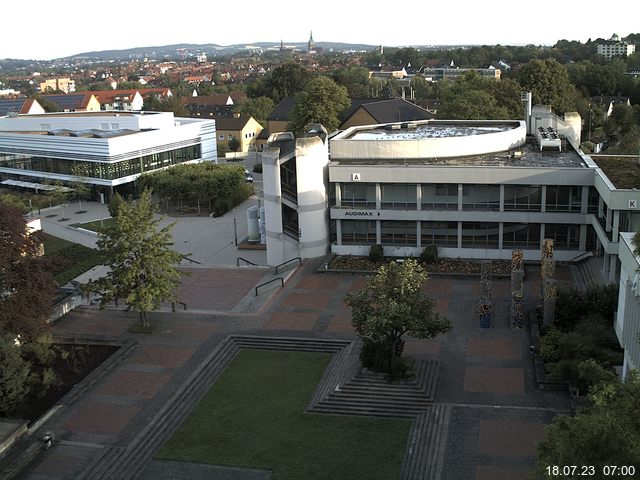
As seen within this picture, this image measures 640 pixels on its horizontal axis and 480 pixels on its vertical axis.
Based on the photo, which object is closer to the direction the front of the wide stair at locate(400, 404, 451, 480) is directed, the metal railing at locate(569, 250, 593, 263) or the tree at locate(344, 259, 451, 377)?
the tree

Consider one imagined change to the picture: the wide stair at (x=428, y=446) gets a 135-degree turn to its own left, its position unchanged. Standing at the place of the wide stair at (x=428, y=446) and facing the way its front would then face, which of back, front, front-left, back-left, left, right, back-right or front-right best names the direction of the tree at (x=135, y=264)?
back

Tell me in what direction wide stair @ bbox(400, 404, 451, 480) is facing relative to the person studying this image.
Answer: facing to the left of the viewer

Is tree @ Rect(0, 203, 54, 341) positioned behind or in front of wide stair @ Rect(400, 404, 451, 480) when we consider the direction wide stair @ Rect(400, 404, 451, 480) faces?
in front

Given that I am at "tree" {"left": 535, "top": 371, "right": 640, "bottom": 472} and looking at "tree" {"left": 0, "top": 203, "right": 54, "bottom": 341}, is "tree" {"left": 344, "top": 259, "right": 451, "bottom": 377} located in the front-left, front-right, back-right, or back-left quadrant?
front-right

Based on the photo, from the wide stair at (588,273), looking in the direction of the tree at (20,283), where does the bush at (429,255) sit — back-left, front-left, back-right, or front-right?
front-right

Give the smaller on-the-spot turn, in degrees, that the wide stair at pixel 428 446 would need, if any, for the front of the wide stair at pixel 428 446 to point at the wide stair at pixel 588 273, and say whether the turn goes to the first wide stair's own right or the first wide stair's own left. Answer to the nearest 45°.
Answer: approximately 135° to the first wide stair's own right

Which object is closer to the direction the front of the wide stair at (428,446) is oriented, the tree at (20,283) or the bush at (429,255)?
the tree

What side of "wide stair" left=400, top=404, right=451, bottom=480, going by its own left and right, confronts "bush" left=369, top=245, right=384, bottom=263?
right

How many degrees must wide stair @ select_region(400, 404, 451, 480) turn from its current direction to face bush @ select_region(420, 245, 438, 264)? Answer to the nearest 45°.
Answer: approximately 90° to its right

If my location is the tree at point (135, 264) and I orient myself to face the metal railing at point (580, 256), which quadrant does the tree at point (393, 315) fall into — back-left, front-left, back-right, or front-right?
front-right

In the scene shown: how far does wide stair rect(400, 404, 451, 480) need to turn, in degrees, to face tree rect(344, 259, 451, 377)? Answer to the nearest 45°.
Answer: approximately 90° to its right
